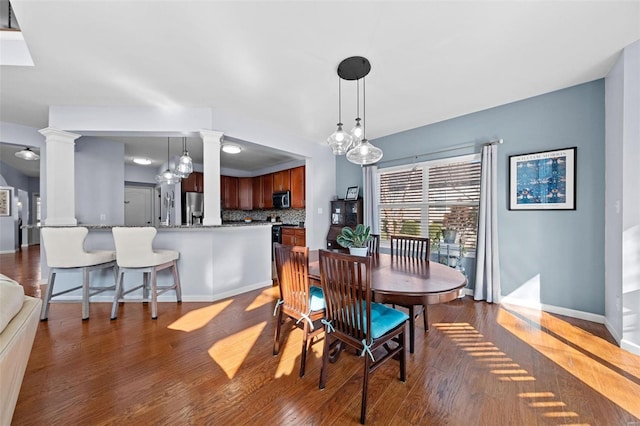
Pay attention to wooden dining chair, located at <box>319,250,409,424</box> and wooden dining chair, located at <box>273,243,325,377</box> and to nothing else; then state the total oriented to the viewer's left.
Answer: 0

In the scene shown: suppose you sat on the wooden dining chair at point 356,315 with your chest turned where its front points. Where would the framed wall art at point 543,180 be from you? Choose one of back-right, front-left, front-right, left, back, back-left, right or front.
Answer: front

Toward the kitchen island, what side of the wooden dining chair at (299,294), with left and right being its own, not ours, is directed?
left

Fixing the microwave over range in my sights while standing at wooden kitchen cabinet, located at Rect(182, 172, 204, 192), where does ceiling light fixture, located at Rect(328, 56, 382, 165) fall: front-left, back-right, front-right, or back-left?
front-right

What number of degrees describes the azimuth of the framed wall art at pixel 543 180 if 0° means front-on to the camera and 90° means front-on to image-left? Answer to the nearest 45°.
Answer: approximately 45°

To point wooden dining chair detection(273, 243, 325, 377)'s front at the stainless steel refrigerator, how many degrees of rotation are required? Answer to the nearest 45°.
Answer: approximately 90° to its left

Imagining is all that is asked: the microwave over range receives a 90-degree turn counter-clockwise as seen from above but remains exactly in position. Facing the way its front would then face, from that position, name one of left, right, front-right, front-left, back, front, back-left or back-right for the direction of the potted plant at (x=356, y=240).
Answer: front-right

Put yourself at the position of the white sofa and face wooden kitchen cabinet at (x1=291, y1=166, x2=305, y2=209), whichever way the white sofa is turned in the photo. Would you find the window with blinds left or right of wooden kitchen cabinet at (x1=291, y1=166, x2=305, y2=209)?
right

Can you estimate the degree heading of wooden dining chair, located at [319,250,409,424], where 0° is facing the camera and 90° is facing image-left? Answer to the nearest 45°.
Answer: approximately 225°

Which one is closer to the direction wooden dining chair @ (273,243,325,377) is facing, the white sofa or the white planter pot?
the white planter pot

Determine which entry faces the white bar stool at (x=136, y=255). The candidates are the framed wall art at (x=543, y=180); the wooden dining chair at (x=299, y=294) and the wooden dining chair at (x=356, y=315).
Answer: the framed wall art

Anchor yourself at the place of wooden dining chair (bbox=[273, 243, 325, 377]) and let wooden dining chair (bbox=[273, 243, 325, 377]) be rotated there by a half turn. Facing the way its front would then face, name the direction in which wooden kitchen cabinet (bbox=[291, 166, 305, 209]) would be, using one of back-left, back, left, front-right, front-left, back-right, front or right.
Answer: back-right

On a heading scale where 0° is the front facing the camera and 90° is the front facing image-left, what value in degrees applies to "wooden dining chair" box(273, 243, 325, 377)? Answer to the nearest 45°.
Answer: approximately 225°

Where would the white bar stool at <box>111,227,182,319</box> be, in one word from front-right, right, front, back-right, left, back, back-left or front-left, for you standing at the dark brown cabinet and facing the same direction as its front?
front

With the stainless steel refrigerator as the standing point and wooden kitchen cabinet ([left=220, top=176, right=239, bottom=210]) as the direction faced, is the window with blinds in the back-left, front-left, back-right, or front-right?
front-right

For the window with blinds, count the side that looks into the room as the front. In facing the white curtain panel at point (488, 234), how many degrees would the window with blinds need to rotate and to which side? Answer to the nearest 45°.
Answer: approximately 90° to its left

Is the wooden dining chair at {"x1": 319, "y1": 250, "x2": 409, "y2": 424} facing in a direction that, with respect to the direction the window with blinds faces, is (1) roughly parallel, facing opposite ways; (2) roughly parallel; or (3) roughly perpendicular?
roughly parallel, facing opposite ways

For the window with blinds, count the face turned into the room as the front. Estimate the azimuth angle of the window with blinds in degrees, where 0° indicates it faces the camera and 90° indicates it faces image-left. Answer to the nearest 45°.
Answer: approximately 45°
